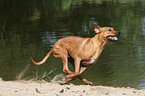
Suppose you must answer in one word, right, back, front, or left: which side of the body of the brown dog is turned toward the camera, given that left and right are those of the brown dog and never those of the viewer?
right
